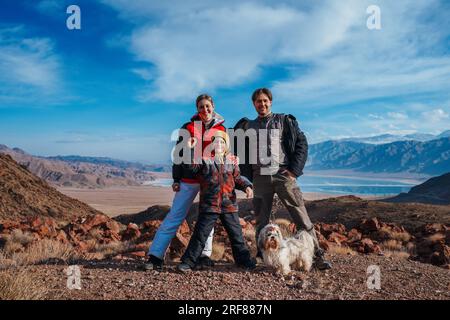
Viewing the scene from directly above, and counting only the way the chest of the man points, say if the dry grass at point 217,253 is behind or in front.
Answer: behind

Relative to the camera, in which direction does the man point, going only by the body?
toward the camera

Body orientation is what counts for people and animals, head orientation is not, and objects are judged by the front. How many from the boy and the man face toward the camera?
2

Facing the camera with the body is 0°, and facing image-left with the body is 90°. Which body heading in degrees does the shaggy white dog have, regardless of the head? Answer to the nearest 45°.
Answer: approximately 45°

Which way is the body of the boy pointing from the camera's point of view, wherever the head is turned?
toward the camera

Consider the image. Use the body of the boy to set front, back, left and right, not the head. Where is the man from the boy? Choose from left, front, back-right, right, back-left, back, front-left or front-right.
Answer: left

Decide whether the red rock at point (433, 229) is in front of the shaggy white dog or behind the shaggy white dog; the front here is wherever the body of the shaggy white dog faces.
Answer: behind

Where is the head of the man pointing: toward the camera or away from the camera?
toward the camera

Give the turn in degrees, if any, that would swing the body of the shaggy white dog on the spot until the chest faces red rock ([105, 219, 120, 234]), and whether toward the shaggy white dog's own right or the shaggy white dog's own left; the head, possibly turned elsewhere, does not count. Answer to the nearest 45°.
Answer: approximately 90° to the shaggy white dog's own right

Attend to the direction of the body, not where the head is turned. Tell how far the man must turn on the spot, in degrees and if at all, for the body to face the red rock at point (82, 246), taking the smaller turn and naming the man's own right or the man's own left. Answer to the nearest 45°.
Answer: approximately 135° to the man's own right
